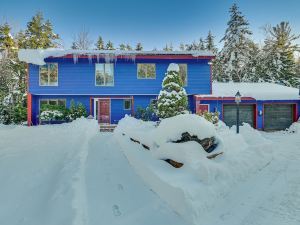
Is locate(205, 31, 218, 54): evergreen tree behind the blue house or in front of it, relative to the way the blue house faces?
behind

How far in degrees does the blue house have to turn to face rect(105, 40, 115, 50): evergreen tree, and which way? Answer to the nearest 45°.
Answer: approximately 180°

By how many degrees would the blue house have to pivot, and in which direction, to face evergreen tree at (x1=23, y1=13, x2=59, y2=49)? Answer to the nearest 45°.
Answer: approximately 135° to its right

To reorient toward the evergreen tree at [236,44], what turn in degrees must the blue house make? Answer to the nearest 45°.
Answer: approximately 135° to its left

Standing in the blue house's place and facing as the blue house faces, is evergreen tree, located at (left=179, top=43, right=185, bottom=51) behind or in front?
behind

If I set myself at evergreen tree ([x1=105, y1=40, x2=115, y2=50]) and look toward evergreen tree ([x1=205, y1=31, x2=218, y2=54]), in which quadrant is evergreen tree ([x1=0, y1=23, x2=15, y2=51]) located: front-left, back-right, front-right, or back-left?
back-right

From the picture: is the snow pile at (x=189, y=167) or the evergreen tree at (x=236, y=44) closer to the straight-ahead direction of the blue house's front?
the snow pile

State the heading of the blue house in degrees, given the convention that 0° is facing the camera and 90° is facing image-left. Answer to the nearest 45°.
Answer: approximately 0°
